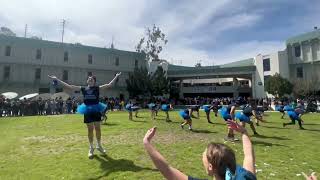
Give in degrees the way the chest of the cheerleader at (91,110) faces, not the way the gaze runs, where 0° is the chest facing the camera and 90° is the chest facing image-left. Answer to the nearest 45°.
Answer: approximately 0°

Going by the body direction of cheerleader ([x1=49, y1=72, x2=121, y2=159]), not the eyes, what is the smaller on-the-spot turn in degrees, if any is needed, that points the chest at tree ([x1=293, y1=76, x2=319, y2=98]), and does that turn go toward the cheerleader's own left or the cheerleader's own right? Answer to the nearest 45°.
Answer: approximately 135° to the cheerleader's own left

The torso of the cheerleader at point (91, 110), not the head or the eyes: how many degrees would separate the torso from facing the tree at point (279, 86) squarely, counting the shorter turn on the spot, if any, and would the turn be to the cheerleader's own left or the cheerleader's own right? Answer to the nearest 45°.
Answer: approximately 135° to the cheerleader's own left

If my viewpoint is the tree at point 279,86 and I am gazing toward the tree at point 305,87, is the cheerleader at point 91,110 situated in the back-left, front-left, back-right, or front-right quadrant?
back-right
